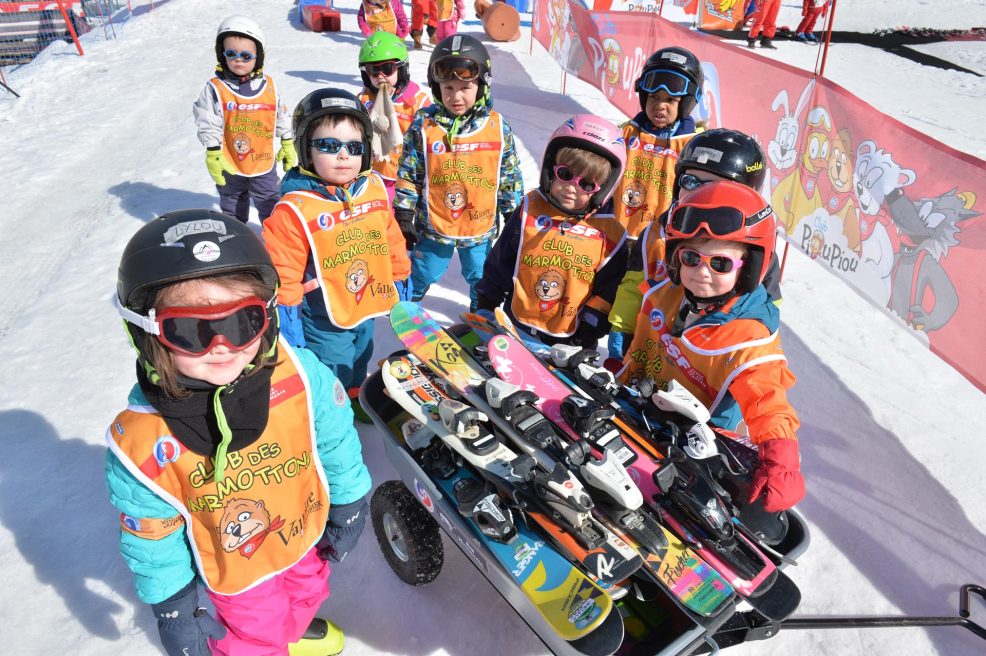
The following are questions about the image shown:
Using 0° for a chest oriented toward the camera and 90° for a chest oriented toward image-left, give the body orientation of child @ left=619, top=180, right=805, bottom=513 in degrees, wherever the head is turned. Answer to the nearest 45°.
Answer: approximately 45°

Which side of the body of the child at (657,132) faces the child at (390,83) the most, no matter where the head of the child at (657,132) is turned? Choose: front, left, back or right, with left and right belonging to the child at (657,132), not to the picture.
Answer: right

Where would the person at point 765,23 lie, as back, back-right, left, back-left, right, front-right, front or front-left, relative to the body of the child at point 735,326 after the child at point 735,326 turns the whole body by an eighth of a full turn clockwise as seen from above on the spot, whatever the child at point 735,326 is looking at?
right

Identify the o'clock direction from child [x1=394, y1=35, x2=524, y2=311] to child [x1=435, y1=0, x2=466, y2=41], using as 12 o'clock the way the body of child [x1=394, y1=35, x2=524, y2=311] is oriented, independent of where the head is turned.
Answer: child [x1=435, y1=0, x2=466, y2=41] is roughly at 6 o'clock from child [x1=394, y1=35, x2=524, y2=311].
